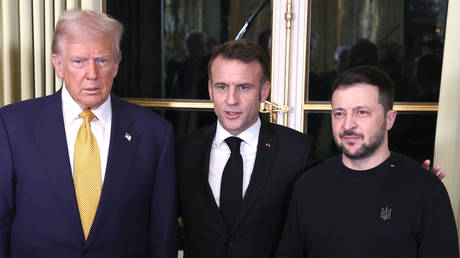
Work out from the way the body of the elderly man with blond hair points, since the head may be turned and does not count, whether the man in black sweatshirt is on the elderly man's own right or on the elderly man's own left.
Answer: on the elderly man's own left

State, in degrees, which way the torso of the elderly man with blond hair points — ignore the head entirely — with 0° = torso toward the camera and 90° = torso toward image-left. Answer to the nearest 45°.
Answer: approximately 0°

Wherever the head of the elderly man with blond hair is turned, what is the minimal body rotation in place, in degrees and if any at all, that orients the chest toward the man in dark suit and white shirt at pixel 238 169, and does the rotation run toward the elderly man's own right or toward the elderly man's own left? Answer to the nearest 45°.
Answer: approximately 90° to the elderly man's own left

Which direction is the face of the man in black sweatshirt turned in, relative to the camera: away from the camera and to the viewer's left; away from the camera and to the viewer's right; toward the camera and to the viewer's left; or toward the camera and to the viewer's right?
toward the camera and to the viewer's left
